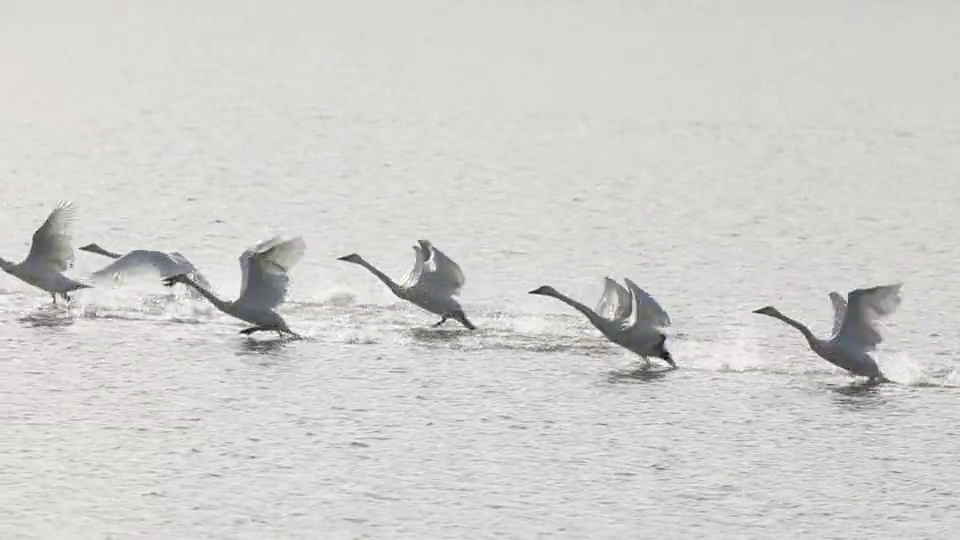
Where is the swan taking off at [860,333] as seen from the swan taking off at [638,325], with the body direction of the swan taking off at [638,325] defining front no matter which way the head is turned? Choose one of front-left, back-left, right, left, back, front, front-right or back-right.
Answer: back

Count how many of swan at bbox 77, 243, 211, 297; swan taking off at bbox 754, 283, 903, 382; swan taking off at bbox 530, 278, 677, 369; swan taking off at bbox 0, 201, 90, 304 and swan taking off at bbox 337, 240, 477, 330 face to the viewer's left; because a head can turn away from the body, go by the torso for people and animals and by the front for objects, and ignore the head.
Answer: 5

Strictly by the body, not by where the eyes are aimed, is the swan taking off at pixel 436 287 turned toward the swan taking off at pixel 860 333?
no

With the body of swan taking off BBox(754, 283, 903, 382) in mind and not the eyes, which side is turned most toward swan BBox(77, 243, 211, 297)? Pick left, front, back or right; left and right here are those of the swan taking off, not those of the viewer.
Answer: front

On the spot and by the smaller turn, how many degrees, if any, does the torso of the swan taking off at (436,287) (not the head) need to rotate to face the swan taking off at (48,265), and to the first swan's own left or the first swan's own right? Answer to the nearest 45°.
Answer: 0° — it already faces it

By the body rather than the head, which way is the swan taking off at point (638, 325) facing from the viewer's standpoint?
to the viewer's left

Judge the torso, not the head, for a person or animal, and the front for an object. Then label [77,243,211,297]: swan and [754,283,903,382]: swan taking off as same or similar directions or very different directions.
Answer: same or similar directions

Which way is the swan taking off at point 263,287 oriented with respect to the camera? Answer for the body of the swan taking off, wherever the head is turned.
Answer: to the viewer's left

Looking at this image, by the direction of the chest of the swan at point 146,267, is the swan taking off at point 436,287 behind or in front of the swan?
behind

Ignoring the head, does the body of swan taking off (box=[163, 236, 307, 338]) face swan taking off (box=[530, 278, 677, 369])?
no

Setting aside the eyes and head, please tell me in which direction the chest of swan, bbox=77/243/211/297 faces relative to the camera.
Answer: to the viewer's left

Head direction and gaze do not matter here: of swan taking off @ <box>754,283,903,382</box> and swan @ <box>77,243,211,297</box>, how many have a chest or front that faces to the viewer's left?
2

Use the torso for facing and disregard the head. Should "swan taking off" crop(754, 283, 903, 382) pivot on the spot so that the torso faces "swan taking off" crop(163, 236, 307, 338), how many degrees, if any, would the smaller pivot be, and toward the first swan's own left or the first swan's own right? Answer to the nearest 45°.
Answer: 0° — it already faces it

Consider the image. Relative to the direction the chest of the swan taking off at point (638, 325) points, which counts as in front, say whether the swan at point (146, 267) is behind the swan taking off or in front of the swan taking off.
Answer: in front

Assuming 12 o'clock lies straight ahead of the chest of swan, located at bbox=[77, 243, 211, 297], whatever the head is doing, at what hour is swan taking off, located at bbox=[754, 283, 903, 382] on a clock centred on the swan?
The swan taking off is roughly at 7 o'clock from the swan.

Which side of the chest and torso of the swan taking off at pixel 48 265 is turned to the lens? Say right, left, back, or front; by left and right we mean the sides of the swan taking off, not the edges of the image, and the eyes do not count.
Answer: left

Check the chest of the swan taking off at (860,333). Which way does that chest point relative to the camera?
to the viewer's left

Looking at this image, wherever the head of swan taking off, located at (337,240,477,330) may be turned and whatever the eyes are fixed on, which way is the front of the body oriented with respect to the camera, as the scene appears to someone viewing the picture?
to the viewer's left

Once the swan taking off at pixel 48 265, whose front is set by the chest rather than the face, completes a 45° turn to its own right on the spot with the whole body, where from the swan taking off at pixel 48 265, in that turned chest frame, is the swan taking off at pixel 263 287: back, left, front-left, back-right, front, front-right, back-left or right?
back
